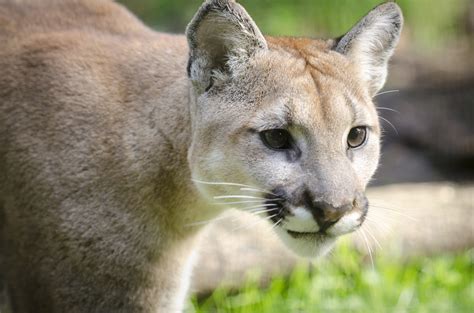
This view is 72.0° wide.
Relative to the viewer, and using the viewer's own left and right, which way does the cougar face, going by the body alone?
facing the viewer and to the right of the viewer
